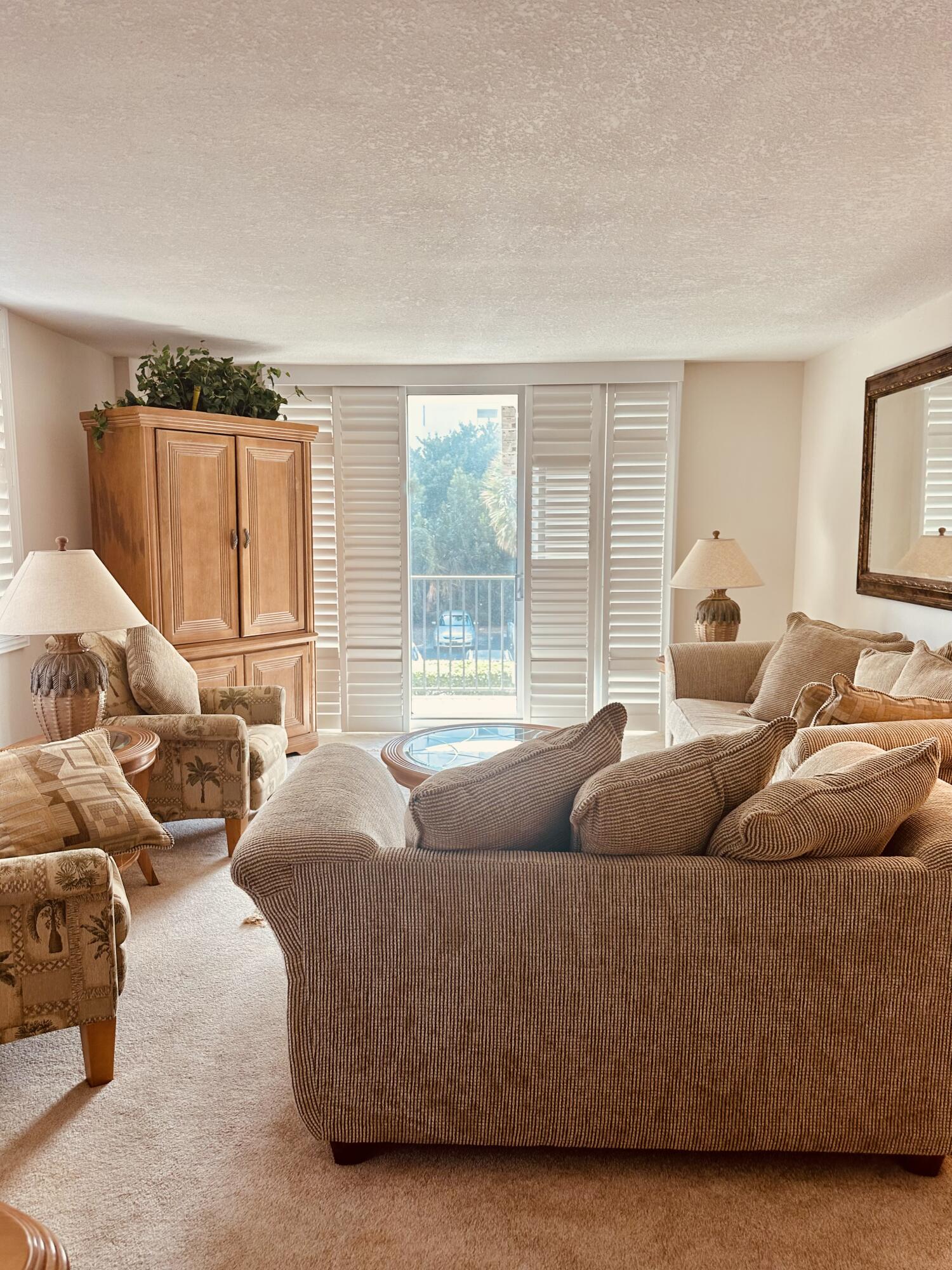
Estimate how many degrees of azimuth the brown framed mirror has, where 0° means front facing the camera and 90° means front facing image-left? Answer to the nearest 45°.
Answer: approximately 45°

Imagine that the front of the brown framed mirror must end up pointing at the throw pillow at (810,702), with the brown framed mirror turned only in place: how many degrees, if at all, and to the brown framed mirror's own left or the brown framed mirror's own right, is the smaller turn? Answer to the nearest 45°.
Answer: approximately 45° to the brown framed mirror's own left

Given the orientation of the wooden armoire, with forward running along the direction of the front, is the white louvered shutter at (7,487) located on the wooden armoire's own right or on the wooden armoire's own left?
on the wooden armoire's own right

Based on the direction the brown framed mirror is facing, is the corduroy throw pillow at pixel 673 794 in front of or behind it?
in front

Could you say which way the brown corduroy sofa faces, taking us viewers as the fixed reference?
facing away from the viewer

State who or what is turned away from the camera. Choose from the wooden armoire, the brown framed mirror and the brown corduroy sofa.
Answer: the brown corduroy sofa

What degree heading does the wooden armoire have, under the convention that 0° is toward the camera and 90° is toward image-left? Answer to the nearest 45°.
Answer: approximately 315°

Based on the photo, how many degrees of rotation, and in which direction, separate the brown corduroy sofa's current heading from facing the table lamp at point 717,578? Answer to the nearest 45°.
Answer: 0° — it already faces it

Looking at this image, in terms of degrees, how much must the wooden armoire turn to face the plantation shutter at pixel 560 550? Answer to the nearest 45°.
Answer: approximately 45° to its left

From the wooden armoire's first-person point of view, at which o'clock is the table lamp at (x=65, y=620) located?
The table lamp is roughly at 2 o'clock from the wooden armoire.

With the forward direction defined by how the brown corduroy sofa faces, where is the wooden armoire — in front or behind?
in front

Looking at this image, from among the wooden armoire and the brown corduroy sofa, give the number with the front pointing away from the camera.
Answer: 1

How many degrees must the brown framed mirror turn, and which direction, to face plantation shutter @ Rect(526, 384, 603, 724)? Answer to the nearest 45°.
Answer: approximately 90° to its right
